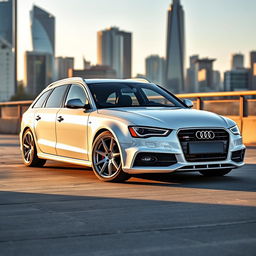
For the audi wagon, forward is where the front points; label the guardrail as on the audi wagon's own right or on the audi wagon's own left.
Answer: on the audi wagon's own left

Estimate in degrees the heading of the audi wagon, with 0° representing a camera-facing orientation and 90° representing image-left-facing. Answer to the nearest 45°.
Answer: approximately 315°
